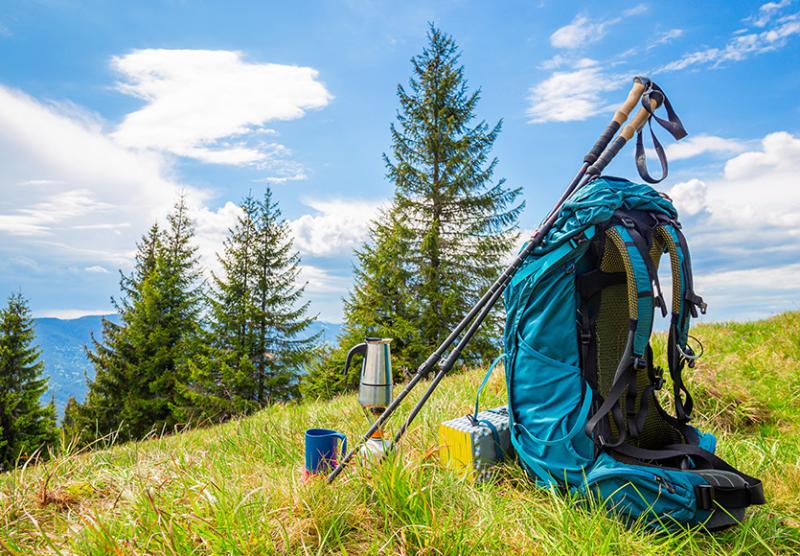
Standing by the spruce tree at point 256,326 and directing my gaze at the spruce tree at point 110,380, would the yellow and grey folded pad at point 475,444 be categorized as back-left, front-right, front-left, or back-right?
back-left

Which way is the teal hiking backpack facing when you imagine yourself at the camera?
facing away from the viewer and to the left of the viewer

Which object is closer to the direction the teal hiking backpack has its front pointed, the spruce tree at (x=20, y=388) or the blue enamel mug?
the spruce tree

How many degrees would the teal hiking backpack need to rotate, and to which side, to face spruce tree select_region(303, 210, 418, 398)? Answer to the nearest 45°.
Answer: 0° — it already faces it

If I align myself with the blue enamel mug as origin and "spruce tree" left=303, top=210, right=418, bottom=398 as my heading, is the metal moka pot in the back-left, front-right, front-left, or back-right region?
front-right

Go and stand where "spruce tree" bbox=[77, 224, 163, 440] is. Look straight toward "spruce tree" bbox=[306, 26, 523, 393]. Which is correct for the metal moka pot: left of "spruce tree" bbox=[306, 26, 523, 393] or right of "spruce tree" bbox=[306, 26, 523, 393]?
right

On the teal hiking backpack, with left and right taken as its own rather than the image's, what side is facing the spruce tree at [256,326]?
front

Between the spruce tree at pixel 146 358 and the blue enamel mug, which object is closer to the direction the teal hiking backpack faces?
the spruce tree

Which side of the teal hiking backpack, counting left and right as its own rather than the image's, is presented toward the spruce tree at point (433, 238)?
front

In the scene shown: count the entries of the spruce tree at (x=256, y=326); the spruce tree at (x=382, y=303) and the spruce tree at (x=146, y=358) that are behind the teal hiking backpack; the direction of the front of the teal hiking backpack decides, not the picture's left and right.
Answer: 0
